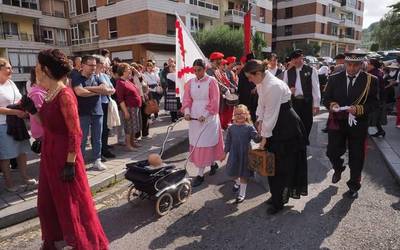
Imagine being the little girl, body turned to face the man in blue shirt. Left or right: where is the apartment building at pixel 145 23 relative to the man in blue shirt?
right

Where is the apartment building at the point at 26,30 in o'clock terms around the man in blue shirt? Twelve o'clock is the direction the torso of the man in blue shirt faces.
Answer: The apartment building is roughly at 7 o'clock from the man in blue shirt.

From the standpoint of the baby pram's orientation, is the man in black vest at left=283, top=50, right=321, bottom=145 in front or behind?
behind

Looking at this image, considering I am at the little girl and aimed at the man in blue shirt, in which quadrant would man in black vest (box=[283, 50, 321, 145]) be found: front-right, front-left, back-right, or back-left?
back-right

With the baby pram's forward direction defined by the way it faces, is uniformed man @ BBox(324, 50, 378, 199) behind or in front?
behind

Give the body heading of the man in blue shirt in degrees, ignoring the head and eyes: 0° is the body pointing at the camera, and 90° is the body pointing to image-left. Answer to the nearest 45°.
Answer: approximately 315°

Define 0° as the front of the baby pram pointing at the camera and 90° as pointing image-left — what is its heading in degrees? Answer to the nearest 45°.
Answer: approximately 45°

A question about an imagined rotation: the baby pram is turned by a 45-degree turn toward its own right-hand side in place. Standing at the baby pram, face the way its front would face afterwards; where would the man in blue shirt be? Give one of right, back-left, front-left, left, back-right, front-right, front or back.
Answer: front-right

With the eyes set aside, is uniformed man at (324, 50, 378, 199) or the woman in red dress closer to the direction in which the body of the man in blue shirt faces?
the uniformed man
